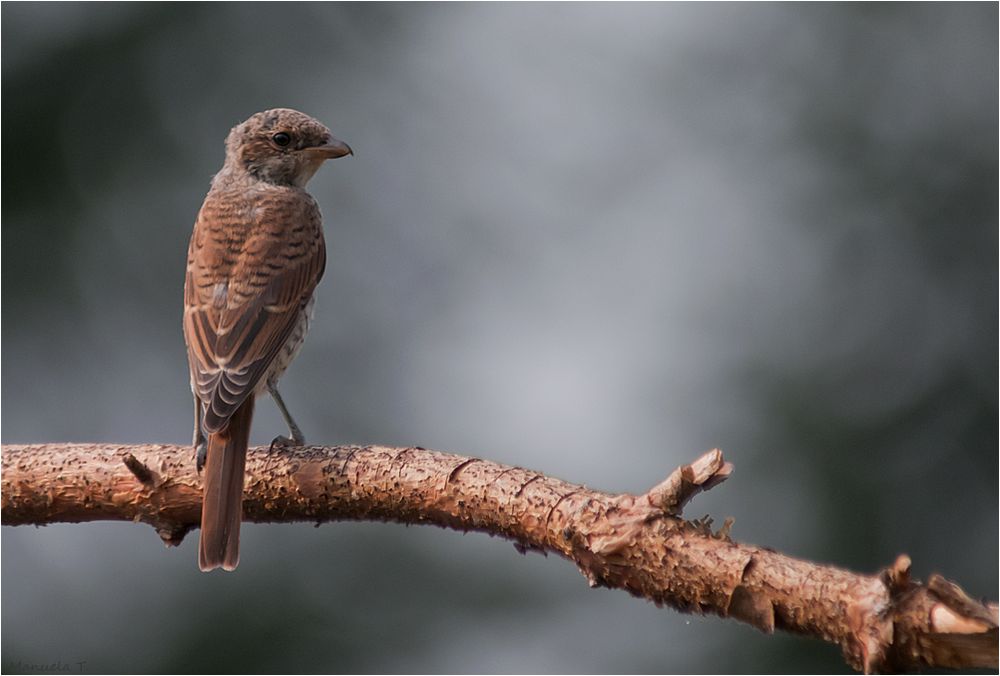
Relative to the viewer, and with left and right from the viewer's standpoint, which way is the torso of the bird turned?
facing away from the viewer and to the right of the viewer
